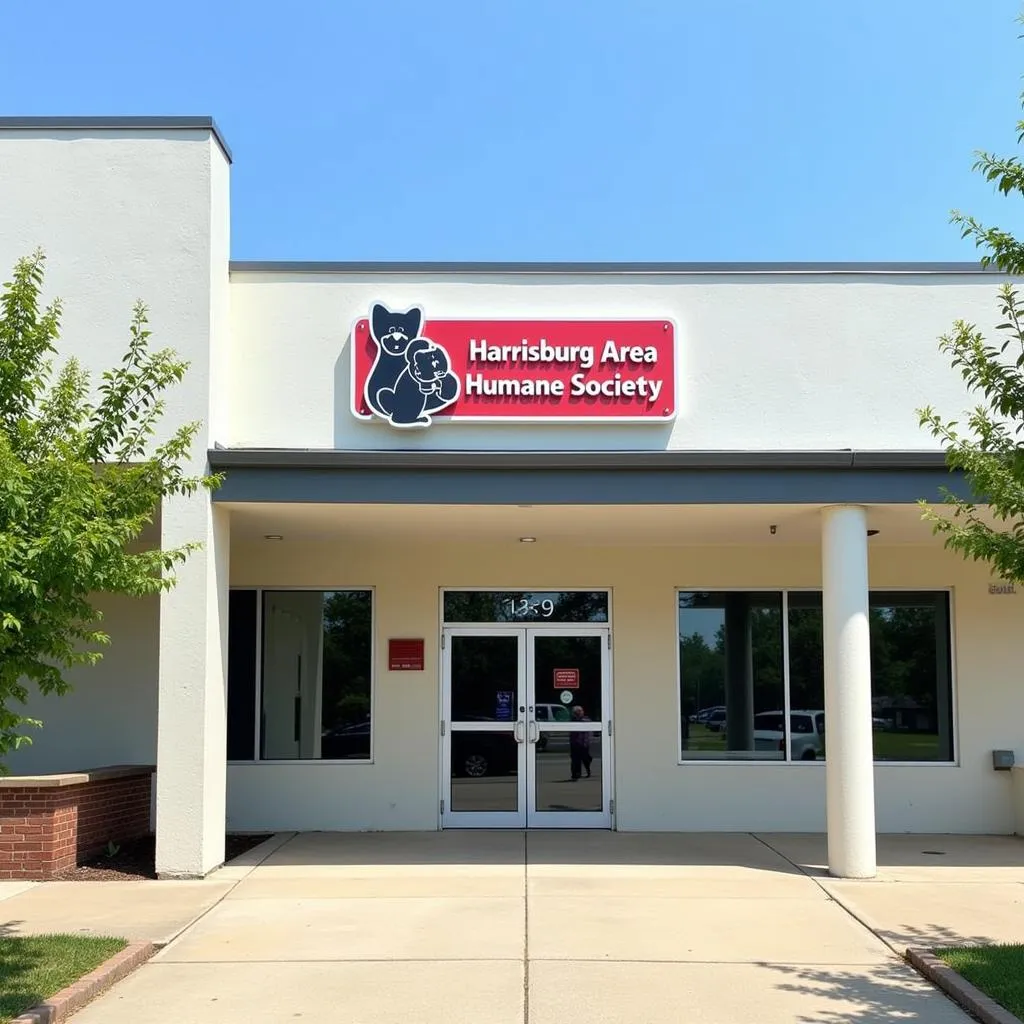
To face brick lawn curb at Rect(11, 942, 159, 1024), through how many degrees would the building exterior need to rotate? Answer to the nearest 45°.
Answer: approximately 45° to its right

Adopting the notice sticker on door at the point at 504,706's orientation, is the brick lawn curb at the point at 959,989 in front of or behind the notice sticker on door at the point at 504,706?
in front

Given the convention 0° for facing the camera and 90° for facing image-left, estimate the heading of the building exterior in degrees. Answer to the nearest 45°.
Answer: approximately 0°

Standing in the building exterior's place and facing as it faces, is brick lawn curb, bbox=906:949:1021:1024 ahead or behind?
ahead

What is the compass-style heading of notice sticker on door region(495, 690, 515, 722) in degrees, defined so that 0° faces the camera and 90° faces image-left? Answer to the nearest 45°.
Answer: approximately 0°

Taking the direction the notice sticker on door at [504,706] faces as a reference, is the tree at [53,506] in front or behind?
in front
